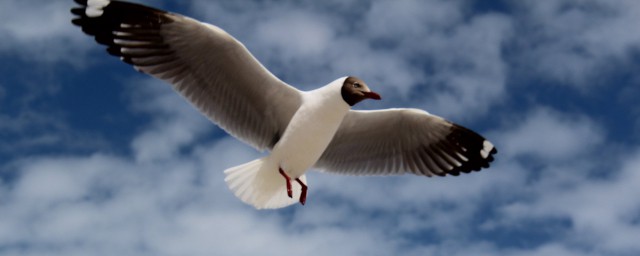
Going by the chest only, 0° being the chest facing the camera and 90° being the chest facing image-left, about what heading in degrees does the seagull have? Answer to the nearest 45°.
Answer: approximately 315°
